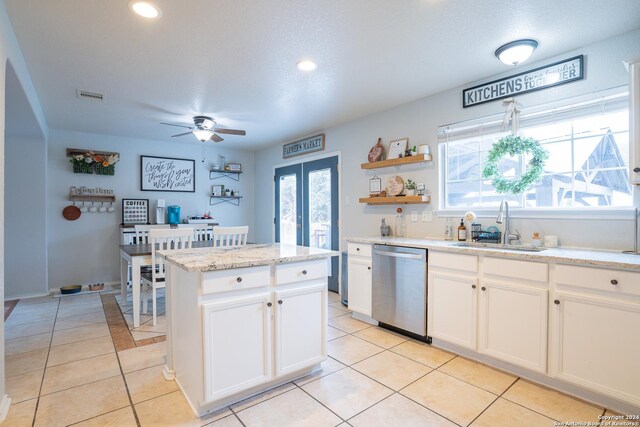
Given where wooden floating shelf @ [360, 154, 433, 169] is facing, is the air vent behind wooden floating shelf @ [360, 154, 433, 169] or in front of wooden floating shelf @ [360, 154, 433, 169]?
in front

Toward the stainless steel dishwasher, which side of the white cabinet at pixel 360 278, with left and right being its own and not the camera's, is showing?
left

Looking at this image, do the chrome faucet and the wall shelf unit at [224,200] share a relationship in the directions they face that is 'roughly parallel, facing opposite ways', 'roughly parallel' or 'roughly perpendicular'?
roughly perpendicular

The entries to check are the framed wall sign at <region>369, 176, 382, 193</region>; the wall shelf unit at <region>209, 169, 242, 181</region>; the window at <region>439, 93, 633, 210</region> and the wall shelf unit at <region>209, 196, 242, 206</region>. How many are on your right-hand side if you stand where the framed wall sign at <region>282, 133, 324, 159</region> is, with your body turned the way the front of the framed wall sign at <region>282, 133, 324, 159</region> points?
2

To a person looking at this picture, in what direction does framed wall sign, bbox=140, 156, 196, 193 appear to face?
facing the viewer

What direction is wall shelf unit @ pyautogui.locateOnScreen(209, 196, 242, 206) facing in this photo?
toward the camera

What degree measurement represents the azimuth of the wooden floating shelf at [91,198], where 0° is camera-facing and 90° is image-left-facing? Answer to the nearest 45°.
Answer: approximately 0°

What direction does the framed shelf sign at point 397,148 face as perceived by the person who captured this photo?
facing the viewer and to the left of the viewer

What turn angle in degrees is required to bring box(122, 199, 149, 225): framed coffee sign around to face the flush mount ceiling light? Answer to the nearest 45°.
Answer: approximately 45° to its left

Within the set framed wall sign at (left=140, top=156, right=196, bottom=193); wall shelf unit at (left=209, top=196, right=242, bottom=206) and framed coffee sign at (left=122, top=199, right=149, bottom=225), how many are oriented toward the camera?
3

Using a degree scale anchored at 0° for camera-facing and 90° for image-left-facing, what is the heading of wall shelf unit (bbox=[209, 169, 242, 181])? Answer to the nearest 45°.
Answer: approximately 0°

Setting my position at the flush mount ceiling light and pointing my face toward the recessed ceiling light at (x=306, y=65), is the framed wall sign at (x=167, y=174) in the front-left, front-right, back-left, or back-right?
front-right

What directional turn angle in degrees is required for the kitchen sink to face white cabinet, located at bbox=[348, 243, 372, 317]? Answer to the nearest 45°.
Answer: approximately 45° to its right

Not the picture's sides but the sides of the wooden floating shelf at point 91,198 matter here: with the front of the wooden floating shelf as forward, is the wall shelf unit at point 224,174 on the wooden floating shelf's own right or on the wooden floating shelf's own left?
on the wooden floating shelf's own left

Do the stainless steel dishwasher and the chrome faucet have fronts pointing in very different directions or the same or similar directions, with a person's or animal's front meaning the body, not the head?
same or similar directions

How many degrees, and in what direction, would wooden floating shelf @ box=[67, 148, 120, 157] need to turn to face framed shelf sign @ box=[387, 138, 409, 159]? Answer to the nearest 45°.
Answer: approximately 45° to its left
